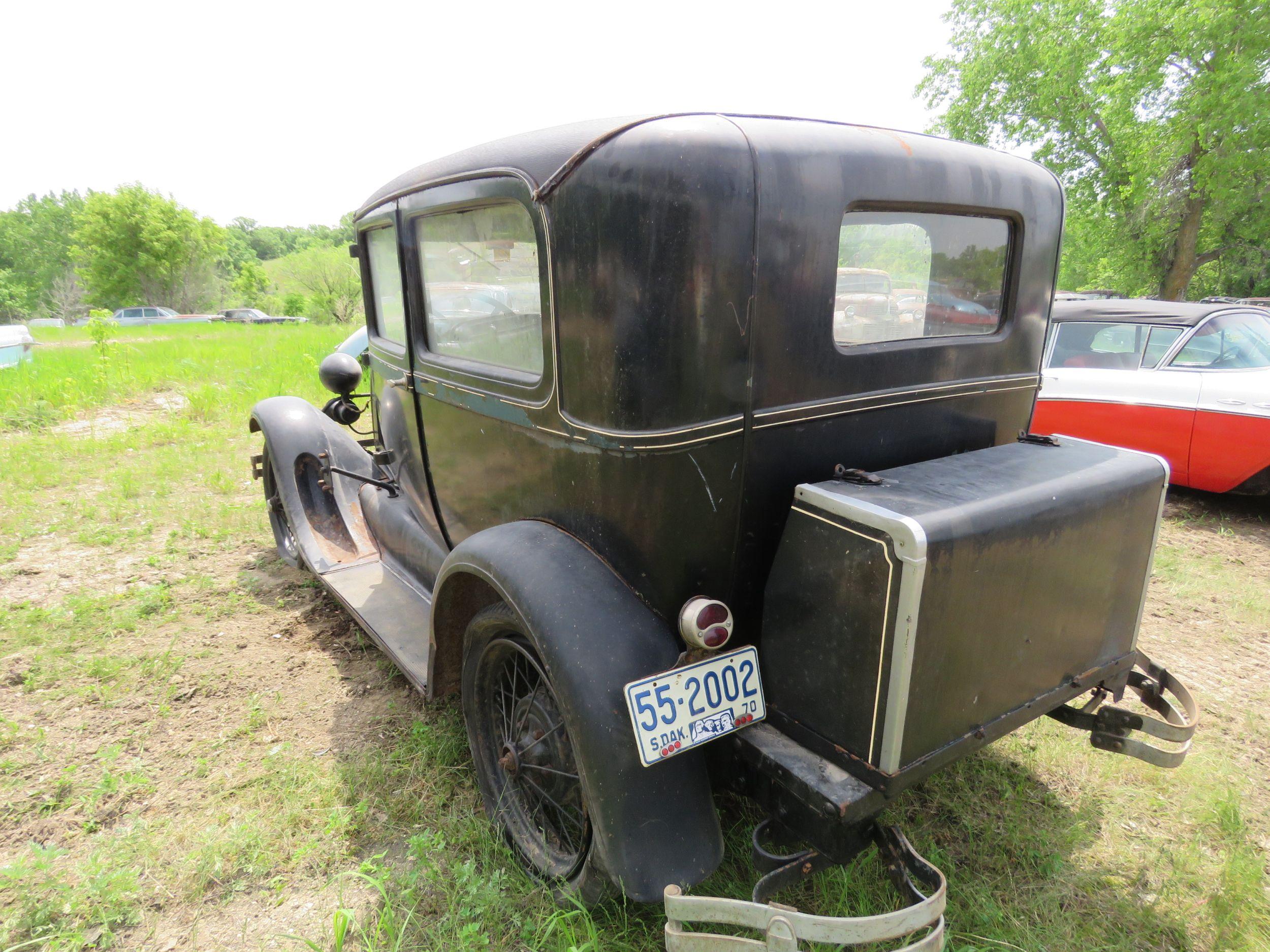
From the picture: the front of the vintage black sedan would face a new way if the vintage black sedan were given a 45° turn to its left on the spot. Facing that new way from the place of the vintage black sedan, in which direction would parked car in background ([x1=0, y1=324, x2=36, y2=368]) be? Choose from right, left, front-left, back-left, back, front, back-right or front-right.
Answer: front-right

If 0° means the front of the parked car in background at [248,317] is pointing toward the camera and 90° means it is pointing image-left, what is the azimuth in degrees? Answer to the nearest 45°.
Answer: approximately 270°

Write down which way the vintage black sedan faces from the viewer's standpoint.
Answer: facing away from the viewer and to the left of the viewer

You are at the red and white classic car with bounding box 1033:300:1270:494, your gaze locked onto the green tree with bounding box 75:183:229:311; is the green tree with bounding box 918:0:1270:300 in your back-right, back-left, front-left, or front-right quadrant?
front-right

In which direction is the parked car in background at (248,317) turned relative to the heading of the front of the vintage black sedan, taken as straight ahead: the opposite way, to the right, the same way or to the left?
to the right

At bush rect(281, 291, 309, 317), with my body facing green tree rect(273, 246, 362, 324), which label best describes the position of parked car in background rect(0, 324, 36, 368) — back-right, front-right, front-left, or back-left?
front-right

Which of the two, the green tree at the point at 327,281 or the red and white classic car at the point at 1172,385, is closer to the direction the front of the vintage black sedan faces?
the green tree

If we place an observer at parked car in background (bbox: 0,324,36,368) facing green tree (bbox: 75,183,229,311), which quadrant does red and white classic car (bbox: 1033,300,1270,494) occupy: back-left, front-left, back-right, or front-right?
back-right

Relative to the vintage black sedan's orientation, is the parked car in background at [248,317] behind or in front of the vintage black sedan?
in front

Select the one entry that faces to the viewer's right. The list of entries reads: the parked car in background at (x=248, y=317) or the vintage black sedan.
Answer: the parked car in background

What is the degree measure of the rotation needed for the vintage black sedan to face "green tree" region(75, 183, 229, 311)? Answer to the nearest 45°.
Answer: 0° — it already faces it
